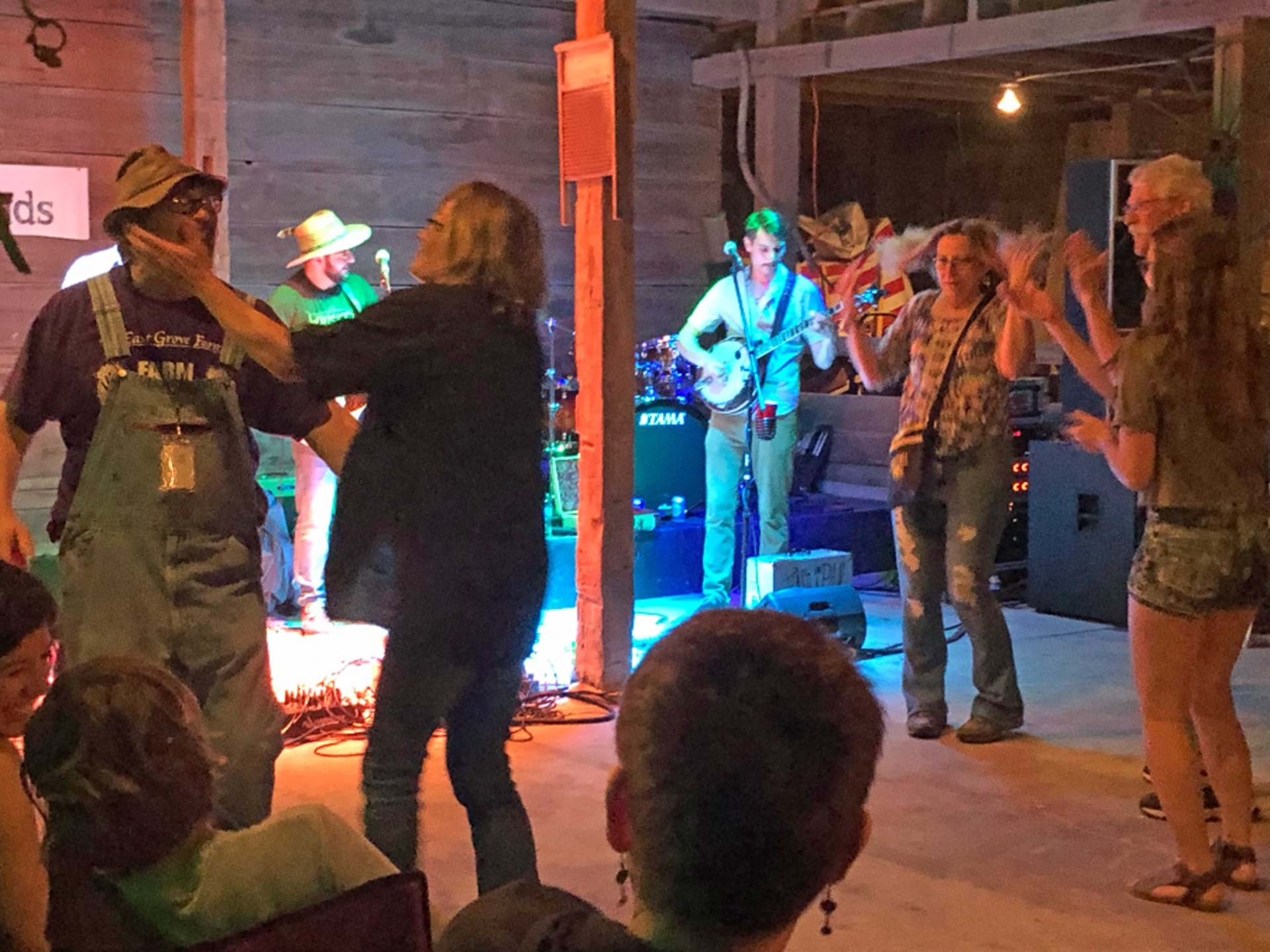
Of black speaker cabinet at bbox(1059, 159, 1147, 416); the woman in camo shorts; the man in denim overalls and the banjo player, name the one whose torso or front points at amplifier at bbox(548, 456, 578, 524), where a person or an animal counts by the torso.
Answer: the woman in camo shorts

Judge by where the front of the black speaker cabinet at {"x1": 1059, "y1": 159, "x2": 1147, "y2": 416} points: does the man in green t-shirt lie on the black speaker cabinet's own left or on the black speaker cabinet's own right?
on the black speaker cabinet's own right

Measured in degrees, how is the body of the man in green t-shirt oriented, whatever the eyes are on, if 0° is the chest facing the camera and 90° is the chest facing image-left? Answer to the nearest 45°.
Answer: approximately 315°

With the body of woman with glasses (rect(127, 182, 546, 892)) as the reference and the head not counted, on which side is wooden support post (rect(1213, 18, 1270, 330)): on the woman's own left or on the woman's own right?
on the woman's own right

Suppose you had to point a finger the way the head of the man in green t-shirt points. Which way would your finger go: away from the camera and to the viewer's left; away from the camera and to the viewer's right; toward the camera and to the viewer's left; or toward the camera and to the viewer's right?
toward the camera and to the viewer's right

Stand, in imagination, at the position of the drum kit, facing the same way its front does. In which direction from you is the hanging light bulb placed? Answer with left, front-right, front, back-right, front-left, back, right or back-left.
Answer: back-left

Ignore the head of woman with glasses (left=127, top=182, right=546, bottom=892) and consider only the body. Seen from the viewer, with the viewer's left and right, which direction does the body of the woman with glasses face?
facing away from the viewer and to the left of the viewer

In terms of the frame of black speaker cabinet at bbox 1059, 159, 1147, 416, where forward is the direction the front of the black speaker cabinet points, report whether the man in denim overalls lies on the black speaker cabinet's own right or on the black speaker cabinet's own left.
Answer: on the black speaker cabinet's own right

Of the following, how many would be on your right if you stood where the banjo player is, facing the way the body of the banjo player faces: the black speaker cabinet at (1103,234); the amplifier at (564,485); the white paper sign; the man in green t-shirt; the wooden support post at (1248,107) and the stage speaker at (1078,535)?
3

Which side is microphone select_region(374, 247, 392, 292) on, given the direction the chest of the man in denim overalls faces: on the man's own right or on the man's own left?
on the man's own left

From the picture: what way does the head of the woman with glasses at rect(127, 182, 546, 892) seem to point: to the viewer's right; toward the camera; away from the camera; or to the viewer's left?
to the viewer's left

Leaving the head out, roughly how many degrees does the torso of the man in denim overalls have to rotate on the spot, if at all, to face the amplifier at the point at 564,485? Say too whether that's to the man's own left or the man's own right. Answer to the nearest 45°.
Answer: approximately 90° to the man's own left
